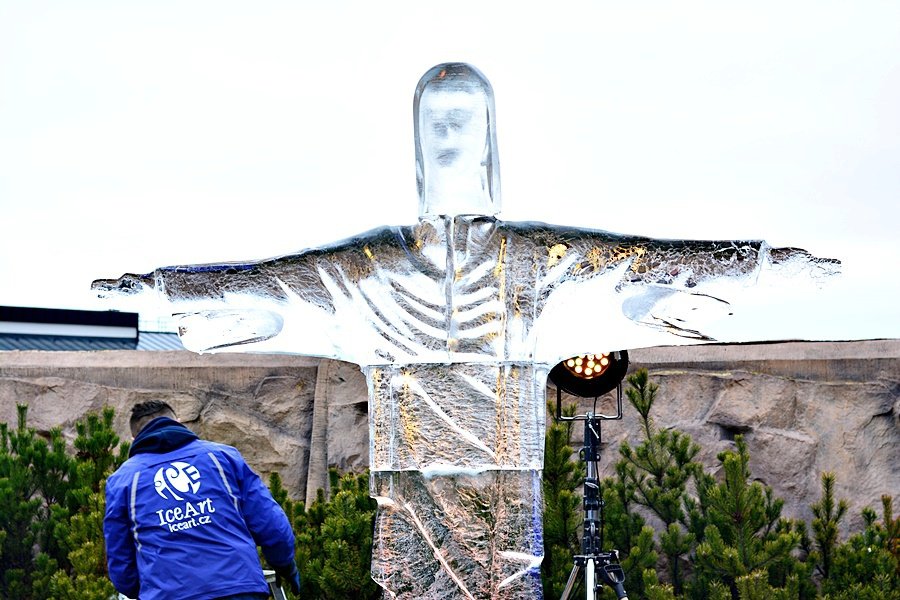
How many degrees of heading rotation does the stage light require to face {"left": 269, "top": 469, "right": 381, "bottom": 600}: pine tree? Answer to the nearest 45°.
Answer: approximately 135° to its right

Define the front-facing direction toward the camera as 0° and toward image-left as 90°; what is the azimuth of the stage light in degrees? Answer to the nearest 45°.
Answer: approximately 0°

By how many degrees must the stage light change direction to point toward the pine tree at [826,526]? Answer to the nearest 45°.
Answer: approximately 135° to its left

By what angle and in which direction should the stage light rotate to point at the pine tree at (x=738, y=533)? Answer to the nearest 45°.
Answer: approximately 135° to its left

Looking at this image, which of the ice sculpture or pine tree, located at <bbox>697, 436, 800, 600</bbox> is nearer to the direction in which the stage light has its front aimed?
the ice sculpture

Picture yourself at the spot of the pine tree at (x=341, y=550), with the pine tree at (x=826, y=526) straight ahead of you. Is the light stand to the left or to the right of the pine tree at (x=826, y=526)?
right

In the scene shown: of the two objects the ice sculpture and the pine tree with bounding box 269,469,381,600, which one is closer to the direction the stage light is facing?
the ice sculpture

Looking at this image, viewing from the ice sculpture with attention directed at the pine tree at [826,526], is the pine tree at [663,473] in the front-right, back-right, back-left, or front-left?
front-left
